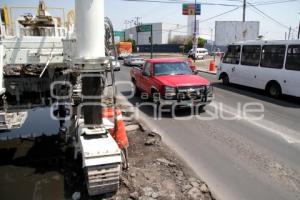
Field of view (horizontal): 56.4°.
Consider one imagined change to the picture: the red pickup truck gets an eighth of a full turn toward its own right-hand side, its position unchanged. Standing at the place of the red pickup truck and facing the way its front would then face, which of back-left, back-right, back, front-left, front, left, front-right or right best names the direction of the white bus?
back-left

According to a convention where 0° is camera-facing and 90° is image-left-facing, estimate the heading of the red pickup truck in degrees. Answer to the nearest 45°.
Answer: approximately 315°

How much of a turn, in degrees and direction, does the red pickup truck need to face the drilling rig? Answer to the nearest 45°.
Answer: approximately 45° to its right
